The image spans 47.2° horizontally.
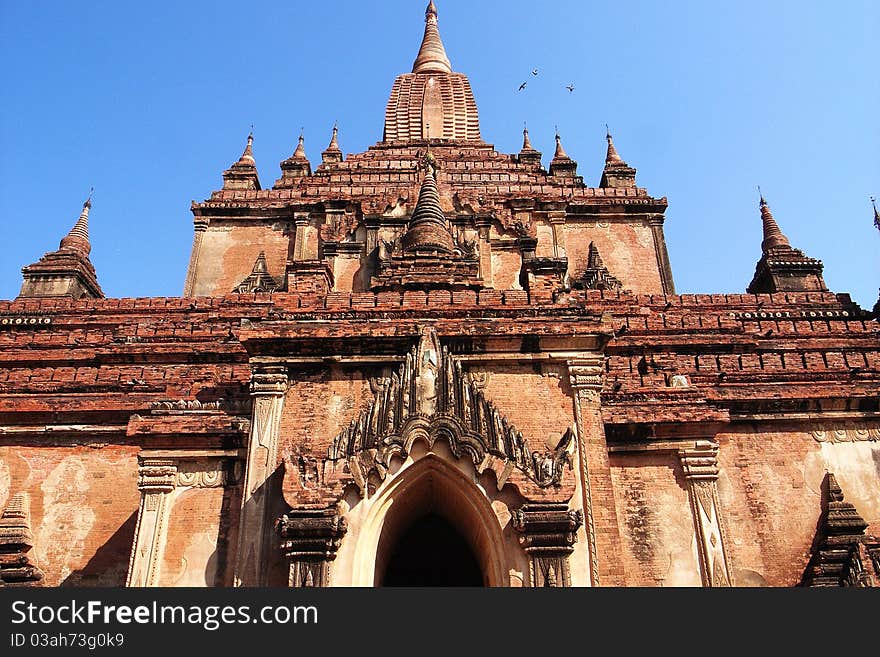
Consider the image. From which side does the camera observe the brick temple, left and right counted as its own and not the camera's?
front
